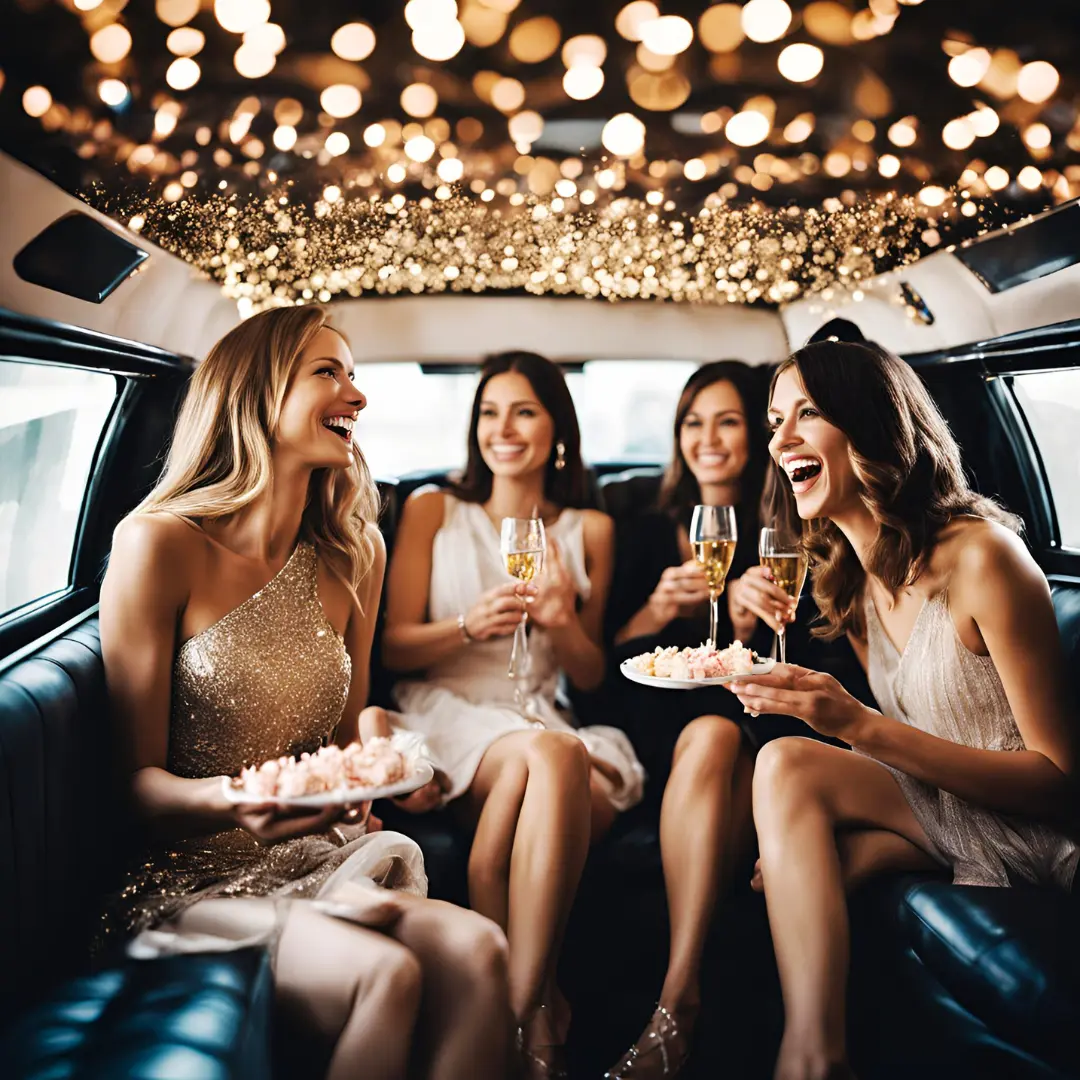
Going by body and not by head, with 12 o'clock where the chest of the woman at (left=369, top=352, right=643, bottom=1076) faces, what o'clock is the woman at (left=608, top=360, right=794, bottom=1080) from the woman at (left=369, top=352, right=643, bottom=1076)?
the woman at (left=608, top=360, right=794, bottom=1080) is roughly at 9 o'clock from the woman at (left=369, top=352, right=643, bottom=1076).

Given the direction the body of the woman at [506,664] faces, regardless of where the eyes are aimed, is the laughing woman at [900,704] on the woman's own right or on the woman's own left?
on the woman's own left

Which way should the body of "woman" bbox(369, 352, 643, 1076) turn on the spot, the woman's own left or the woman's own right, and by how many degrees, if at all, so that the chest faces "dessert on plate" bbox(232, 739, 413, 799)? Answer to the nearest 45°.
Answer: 0° — they already face it

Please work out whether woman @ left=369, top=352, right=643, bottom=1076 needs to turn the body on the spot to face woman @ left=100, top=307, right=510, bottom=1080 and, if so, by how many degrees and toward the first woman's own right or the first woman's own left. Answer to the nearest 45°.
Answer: approximately 45° to the first woman's own right

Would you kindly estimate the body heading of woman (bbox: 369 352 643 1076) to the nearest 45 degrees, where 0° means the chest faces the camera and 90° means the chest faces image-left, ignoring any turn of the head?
approximately 0°

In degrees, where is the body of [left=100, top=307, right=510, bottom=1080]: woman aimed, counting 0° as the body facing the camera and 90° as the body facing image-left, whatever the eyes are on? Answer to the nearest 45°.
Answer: approximately 315°

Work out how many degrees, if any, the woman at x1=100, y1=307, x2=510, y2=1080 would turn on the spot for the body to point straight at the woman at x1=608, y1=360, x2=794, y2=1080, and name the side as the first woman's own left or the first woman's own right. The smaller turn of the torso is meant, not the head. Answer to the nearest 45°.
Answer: approximately 90° to the first woman's own left
